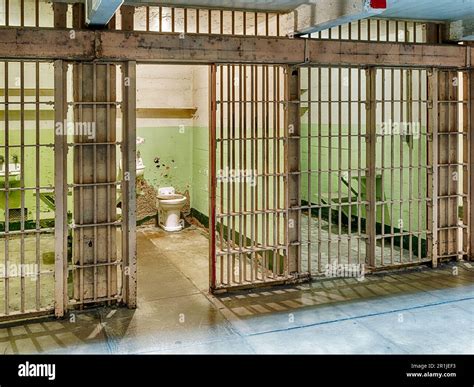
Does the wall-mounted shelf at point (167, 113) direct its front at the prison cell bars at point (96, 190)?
yes

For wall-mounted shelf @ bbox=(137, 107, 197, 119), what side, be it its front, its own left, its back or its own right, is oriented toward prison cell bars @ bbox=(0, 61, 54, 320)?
front

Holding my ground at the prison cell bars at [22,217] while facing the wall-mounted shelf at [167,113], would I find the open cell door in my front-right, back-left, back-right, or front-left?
front-right

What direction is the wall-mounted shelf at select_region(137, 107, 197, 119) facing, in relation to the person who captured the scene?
facing the viewer

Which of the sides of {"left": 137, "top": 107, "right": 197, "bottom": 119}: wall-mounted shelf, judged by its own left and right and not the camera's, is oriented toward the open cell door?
front
